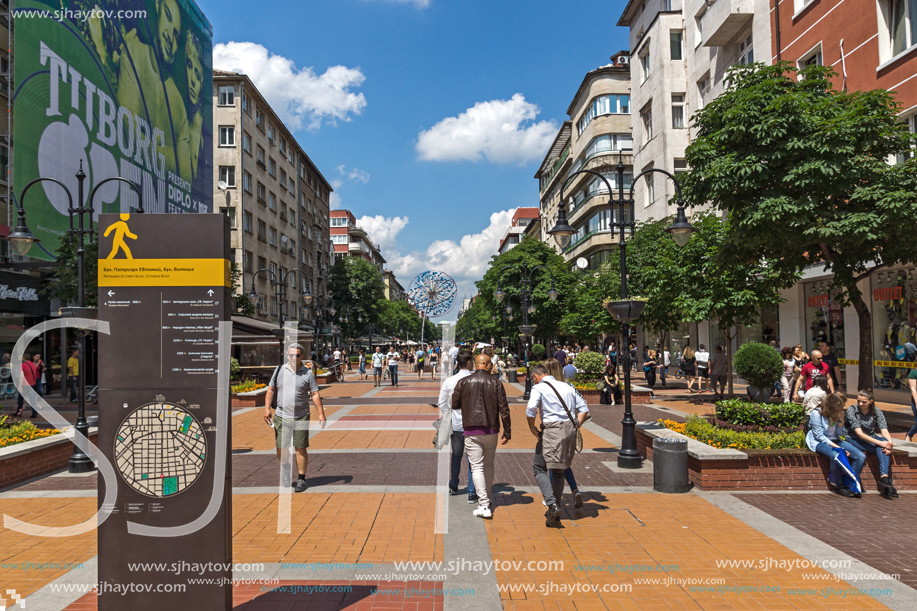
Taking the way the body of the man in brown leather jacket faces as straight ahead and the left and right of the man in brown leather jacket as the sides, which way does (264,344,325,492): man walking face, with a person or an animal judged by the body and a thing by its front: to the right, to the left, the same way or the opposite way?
the opposite way

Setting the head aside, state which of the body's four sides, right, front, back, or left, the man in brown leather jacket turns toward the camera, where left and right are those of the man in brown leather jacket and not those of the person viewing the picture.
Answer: back

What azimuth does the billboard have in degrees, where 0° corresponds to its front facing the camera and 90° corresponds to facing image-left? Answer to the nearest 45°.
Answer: approximately 315°

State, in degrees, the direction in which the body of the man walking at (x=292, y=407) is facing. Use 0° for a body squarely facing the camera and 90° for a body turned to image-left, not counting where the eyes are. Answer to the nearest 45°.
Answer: approximately 0°

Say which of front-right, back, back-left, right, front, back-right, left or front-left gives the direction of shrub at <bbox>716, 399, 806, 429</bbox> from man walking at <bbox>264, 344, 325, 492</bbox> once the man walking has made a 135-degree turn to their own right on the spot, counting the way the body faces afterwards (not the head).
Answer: back-right

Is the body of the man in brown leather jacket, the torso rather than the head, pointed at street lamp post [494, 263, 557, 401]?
yes
